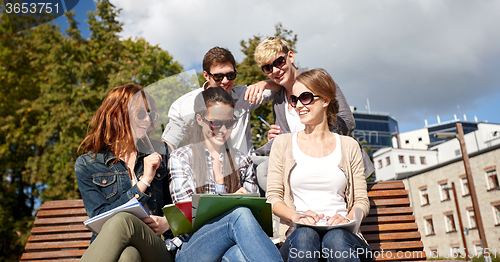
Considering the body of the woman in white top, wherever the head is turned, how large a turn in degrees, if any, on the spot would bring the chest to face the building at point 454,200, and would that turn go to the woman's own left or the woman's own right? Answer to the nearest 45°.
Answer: approximately 180°

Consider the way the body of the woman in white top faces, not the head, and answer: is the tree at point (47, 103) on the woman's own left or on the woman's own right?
on the woman's own right

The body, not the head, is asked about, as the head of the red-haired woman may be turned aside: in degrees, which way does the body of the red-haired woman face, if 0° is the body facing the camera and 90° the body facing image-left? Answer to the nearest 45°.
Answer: approximately 315°

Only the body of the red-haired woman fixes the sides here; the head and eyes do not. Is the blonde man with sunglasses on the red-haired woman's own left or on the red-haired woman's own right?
on the red-haired woman's own left
